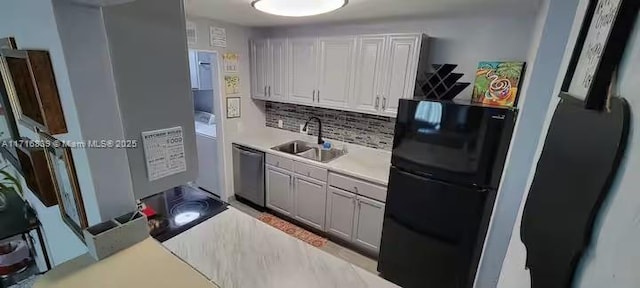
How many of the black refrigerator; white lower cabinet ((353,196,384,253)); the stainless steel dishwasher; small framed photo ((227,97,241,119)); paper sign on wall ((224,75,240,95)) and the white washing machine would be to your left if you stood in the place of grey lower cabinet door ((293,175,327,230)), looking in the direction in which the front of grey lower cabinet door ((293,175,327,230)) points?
2

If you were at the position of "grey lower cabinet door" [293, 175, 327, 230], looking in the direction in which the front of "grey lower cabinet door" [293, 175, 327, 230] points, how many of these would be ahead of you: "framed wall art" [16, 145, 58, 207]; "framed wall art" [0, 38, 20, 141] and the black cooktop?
3

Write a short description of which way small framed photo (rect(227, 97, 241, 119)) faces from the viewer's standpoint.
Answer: facing the viewer and to the right of the viewer

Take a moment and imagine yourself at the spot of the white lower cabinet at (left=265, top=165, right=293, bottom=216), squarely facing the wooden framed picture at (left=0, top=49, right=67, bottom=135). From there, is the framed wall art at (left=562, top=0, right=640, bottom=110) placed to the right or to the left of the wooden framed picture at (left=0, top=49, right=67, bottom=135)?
left

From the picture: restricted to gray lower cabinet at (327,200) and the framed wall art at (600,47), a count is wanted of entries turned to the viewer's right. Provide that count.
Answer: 0

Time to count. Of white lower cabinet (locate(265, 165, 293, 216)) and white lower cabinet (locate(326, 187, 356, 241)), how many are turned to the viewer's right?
0

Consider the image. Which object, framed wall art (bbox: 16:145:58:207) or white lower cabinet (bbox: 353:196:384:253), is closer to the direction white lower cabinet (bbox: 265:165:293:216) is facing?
the framed wall art

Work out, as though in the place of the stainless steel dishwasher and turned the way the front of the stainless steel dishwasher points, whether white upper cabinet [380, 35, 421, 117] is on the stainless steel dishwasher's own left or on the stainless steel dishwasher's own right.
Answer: on the stainless steel dishwasher's own left

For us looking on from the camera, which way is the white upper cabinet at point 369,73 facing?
facing the viewer and to the left of the viewer
